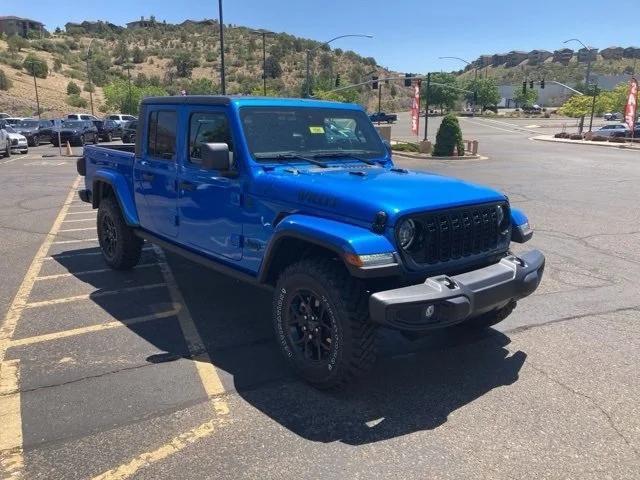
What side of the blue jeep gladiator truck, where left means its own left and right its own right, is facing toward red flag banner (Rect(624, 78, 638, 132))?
left

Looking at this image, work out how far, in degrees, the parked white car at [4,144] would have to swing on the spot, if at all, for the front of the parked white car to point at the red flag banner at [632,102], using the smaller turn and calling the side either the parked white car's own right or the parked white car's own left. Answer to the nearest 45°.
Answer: approximately 45° to the parked white car's own left

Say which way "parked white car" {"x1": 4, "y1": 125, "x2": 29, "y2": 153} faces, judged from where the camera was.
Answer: facing the viewer and to the right of the viewer

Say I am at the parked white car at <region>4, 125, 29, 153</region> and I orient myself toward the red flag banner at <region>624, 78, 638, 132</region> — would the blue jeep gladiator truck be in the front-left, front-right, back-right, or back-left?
front-right

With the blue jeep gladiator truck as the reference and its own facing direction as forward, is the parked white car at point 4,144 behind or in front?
behind

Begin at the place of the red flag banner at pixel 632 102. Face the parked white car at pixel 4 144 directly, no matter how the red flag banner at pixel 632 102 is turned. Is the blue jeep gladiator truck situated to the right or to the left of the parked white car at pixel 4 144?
left

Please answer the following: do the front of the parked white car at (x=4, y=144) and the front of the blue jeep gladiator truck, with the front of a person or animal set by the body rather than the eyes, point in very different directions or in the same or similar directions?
same or similar directions

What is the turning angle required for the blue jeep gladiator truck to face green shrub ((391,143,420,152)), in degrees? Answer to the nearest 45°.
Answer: approximately 135° to its left

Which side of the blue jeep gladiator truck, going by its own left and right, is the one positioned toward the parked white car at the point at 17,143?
back

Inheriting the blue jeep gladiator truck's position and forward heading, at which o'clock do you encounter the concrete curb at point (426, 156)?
The concrete curb is roughly at 8 o'clock from the blue jeep gladiator truck.

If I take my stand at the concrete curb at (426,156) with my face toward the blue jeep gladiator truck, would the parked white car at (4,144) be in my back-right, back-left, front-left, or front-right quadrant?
front-right
